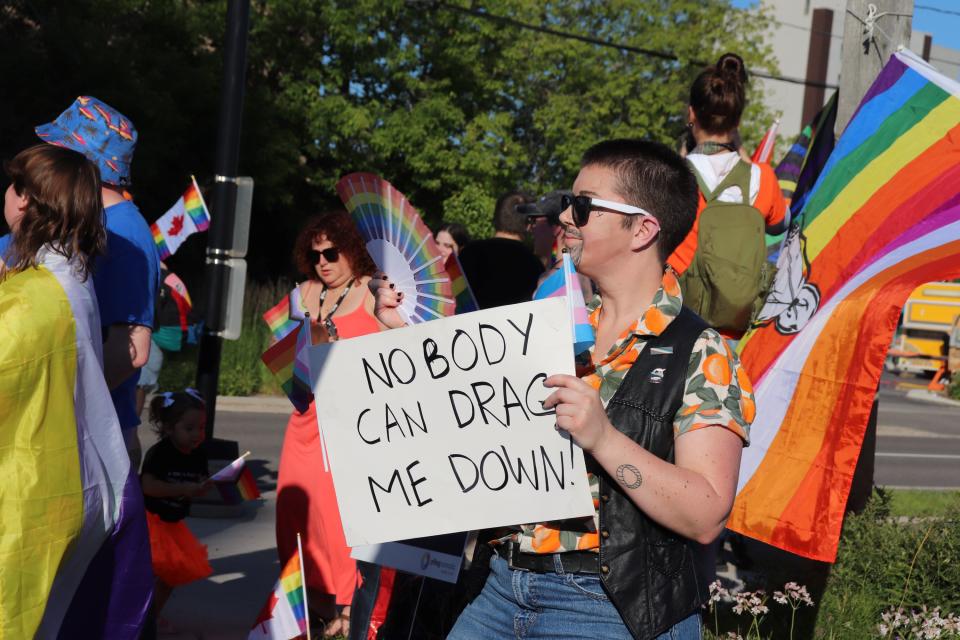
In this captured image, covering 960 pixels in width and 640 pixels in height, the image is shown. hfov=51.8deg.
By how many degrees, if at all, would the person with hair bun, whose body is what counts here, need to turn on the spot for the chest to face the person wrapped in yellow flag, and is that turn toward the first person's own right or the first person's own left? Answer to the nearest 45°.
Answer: approximately 135° to the first person's own left

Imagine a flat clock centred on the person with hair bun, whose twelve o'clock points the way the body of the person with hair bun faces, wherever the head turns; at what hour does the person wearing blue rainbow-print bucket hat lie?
The person wearing blue rainbow-print bucket hat is roughly at 8 o'clock from the person with hair bun.

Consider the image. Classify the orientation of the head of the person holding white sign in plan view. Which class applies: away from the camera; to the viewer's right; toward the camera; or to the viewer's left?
to the viewer's left

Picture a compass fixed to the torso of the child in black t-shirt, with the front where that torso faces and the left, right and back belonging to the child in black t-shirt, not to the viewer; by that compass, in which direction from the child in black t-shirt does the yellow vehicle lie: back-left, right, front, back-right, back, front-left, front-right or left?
left

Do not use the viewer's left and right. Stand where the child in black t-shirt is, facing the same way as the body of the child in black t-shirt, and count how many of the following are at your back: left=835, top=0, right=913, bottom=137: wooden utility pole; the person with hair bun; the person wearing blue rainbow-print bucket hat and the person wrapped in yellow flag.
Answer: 0

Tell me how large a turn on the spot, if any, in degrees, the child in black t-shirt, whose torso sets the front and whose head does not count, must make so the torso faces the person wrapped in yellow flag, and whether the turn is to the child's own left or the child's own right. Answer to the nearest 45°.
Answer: approximately 45° to the child's own right

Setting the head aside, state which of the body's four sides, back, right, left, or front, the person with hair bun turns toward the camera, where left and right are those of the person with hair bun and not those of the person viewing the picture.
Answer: back

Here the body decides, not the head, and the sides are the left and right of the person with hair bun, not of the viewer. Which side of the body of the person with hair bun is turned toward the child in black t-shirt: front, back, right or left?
left

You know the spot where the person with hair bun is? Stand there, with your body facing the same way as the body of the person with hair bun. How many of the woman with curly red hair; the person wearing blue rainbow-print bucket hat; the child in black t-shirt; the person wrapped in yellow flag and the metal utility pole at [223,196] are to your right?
0

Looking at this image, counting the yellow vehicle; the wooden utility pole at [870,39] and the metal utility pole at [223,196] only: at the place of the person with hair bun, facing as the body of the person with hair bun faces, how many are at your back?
0

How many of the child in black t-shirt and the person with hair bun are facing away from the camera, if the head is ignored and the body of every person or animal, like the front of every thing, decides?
1

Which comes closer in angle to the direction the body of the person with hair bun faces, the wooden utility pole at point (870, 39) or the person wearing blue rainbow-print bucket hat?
the wooden utility pole

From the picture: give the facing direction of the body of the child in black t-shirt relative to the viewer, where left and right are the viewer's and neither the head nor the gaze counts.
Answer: facing the viewer and to the right of the viewer

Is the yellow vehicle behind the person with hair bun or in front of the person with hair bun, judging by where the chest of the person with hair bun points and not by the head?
in front

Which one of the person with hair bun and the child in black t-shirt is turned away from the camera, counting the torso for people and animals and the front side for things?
the person with hair bun
